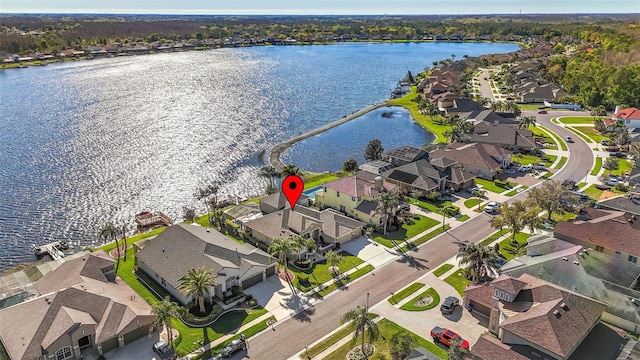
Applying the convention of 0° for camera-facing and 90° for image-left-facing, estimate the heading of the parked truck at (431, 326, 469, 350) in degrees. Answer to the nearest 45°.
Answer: approximately 315°

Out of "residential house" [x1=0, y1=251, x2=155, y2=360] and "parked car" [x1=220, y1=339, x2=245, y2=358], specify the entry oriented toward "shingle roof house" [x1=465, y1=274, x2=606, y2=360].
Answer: the residential house

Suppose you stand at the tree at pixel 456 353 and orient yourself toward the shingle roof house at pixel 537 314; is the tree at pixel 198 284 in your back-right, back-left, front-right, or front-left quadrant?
back-left

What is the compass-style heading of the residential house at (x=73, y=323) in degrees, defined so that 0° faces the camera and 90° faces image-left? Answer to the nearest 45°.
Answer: approximately 315°
